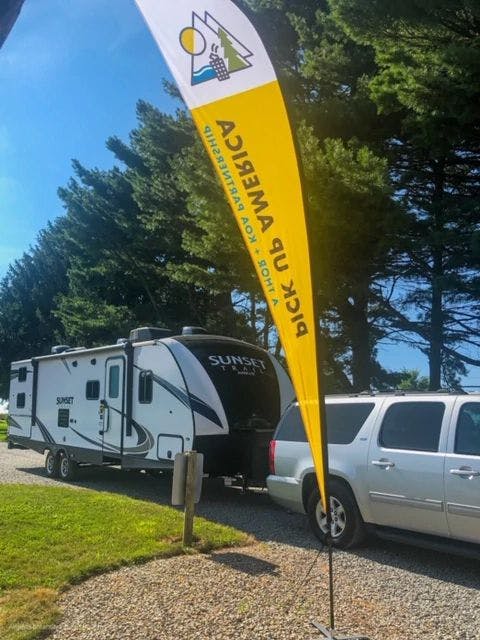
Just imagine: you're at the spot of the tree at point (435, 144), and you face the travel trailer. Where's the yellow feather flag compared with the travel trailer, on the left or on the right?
left

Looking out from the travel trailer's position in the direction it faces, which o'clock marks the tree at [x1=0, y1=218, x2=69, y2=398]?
The tree is roughly at 7 o'clock from the travel trailer.

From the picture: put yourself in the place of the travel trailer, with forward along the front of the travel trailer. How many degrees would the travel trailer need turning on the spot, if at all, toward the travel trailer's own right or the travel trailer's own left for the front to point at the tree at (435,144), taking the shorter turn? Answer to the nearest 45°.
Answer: approximately 45° to the travel trailer's own left

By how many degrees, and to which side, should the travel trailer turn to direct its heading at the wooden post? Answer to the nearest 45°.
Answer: approximately 45° to its right

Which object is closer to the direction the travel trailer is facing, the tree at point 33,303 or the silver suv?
the silver suv

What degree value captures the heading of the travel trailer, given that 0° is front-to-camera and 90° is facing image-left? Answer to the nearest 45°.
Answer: approximately 315°

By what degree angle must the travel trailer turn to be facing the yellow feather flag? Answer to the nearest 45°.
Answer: approximately 45° to its right
